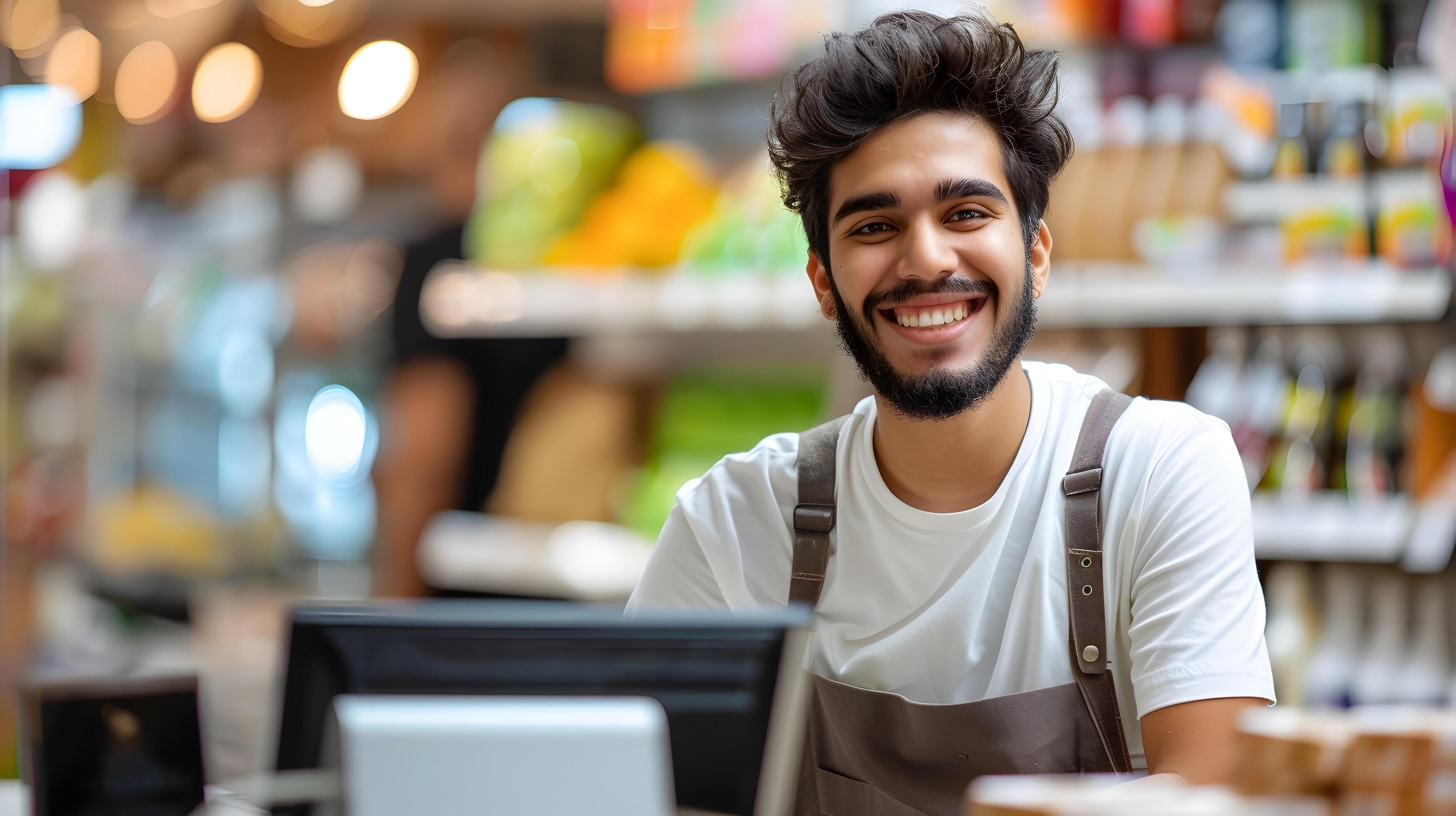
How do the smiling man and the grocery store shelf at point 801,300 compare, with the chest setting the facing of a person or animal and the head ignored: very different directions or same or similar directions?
same or similar directions

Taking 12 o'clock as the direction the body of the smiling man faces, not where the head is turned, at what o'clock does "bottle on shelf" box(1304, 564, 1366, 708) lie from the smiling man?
The bottle on shelf is roughly at 7 o'clock from the smiling man.

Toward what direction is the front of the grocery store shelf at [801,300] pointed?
toward the camera

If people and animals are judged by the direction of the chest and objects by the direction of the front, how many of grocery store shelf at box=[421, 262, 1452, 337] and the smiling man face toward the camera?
2

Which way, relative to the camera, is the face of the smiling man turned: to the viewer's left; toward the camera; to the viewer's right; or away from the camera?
toward the camera

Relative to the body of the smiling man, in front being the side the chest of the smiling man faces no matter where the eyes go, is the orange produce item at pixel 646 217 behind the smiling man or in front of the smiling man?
behind

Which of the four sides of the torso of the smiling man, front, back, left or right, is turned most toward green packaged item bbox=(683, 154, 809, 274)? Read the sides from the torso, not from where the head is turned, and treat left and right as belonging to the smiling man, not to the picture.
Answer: back

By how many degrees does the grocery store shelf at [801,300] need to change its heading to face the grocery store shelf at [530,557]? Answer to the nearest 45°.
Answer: approximately 135° to its right

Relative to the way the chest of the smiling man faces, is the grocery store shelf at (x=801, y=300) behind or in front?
behind

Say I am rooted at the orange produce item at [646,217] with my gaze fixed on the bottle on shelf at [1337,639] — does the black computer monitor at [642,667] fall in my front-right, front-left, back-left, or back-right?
front-right

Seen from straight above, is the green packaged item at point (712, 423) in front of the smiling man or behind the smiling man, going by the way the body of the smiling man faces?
behind

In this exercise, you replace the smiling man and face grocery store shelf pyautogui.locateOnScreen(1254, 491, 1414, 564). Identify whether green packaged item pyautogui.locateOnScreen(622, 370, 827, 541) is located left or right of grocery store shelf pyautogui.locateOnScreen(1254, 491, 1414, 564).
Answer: left

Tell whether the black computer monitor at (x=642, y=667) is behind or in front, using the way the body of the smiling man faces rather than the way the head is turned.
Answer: in front

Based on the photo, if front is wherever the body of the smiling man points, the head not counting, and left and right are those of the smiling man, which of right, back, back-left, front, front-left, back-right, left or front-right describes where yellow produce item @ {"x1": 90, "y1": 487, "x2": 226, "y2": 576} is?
back-right
